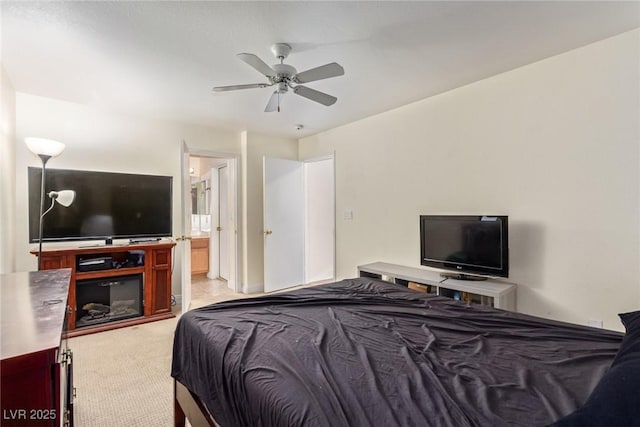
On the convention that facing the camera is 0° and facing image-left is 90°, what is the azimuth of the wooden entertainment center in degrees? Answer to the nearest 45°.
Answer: approximately 315°

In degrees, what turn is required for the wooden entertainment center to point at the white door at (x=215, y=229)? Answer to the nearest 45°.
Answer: approximately 90° to its left

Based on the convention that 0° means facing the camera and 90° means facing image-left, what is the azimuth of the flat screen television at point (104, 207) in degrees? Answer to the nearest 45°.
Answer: approximately 315°

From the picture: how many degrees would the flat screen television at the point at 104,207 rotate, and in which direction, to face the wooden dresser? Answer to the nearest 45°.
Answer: approximately 45° to its right

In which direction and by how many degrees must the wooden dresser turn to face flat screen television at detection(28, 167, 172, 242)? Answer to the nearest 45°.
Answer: approximately 90° to its left

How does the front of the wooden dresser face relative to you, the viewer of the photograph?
facing to the right of the viewer

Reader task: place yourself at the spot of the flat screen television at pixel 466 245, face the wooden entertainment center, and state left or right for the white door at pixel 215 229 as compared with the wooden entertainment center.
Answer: right

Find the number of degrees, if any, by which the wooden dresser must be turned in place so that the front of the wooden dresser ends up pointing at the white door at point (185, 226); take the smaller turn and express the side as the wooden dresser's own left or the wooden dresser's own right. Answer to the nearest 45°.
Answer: approximately 45° to the wooden dresser's own left

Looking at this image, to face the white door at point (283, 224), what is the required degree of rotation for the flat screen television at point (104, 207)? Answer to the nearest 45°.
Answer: approximately 45° to its left

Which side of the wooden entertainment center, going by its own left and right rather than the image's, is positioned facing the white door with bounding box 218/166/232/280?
left
